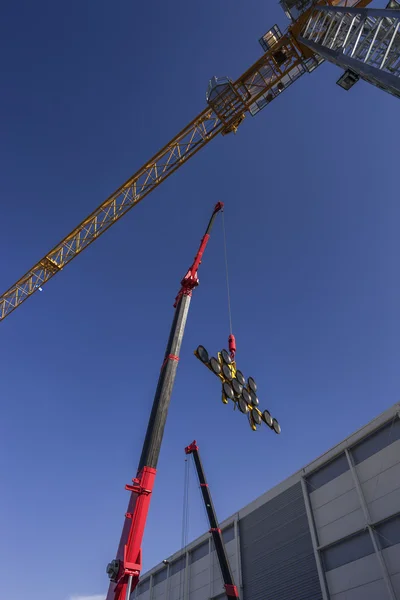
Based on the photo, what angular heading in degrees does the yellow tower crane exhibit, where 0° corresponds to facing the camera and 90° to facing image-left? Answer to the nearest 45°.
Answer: approximately 135°
